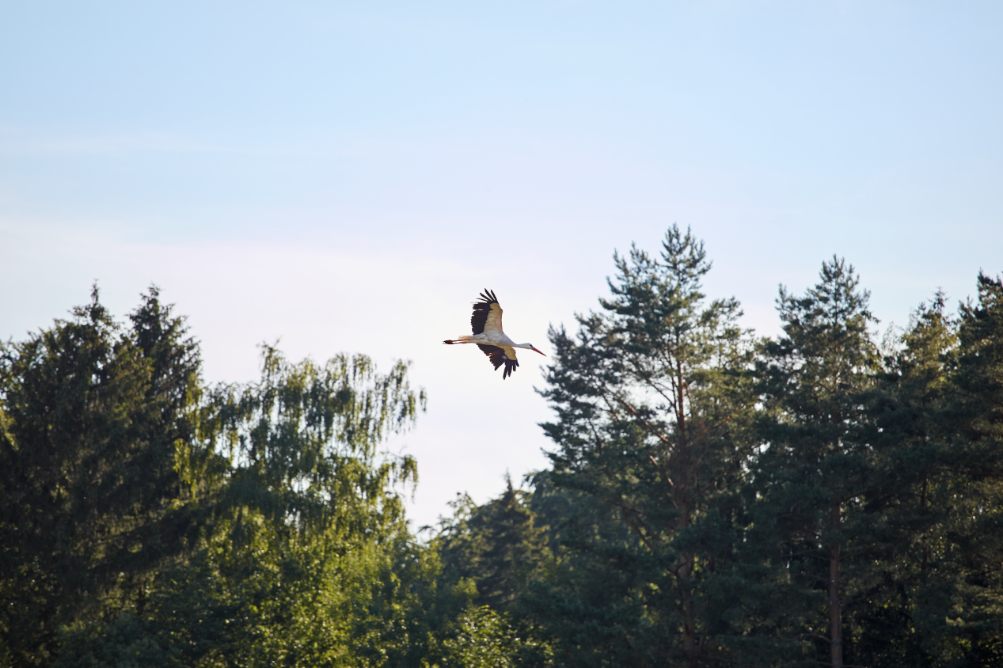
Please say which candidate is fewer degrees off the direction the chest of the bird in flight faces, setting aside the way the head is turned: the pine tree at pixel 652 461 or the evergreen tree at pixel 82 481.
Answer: the pine tree

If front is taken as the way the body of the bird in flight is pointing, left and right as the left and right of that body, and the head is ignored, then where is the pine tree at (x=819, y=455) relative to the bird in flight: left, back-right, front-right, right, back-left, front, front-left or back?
front-left

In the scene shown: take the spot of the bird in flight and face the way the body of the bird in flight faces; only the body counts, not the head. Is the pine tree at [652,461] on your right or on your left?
on your left

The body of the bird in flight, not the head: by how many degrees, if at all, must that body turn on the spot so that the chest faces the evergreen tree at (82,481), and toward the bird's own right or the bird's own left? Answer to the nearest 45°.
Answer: approximately 135° to the bird's own left

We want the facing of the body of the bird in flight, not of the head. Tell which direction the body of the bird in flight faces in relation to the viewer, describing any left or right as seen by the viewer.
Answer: facing to the right of the viewer
